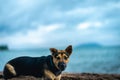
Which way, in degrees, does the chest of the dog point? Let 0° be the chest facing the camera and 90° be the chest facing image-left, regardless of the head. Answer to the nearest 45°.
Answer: approximately 270°
